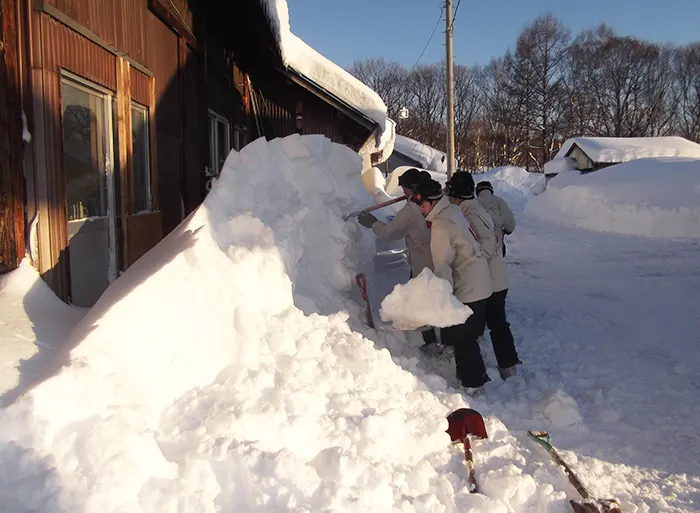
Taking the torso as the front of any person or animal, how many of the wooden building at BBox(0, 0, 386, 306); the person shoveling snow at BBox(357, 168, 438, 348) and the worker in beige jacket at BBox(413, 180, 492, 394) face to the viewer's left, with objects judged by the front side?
2

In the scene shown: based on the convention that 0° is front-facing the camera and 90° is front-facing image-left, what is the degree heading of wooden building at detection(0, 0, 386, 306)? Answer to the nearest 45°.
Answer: approximately 315°

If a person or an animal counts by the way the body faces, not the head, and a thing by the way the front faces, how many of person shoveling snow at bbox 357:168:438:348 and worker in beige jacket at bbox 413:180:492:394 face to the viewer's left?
2

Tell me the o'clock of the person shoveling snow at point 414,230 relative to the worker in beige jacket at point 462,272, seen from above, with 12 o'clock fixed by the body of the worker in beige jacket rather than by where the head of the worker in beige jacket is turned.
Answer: The person shoveling snow is roughly at 2 o'clock from the worker in beige jacket.

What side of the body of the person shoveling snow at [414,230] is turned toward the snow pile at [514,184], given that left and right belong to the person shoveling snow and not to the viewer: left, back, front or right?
right

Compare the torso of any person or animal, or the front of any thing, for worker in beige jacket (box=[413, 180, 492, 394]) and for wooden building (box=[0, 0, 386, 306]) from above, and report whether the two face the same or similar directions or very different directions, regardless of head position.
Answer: very different directions

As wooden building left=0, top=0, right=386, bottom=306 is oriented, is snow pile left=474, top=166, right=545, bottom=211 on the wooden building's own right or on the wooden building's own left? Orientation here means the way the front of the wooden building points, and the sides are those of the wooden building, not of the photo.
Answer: on the wooden building's own left

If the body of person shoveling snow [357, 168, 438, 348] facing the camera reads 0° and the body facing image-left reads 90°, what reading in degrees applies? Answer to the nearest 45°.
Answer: approximately 90°

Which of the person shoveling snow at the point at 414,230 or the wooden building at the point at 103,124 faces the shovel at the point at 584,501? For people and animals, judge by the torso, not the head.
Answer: the wooden building

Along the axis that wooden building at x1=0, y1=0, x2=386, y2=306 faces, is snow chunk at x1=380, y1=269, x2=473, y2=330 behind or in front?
in front

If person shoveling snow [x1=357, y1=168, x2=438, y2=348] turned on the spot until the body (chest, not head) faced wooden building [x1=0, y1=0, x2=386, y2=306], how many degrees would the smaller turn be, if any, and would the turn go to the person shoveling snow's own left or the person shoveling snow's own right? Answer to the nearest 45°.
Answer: approximately 45° to the person shoveling snow's own left

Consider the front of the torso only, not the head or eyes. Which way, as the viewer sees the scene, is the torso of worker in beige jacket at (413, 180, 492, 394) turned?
to the viewer's left

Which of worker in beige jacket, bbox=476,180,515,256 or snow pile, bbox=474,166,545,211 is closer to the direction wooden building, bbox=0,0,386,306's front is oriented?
the worker in beige jacket
